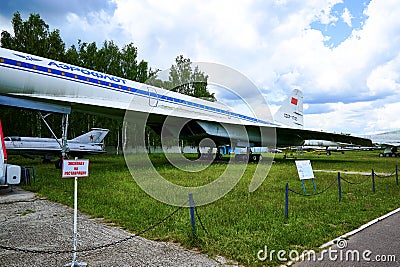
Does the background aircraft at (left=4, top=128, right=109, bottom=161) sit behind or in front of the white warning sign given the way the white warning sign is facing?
behind

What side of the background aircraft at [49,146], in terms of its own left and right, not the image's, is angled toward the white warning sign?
left

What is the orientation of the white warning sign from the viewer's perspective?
toward the camera

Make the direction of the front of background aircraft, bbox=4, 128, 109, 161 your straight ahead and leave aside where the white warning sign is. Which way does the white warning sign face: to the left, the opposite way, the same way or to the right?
to the left

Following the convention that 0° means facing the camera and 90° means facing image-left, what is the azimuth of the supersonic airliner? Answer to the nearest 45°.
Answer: approximately 45°

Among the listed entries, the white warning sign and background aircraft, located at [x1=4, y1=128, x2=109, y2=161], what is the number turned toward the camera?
1

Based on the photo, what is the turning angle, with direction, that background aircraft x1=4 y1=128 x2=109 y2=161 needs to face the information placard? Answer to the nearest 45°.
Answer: approximately 135° to its left

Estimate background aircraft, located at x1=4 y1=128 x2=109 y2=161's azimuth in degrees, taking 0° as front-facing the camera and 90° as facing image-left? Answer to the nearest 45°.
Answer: approximately 90°
